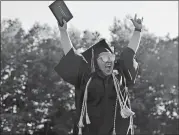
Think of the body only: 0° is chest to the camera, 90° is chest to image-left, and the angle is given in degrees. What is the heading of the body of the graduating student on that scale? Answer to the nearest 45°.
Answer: approximately 0°
